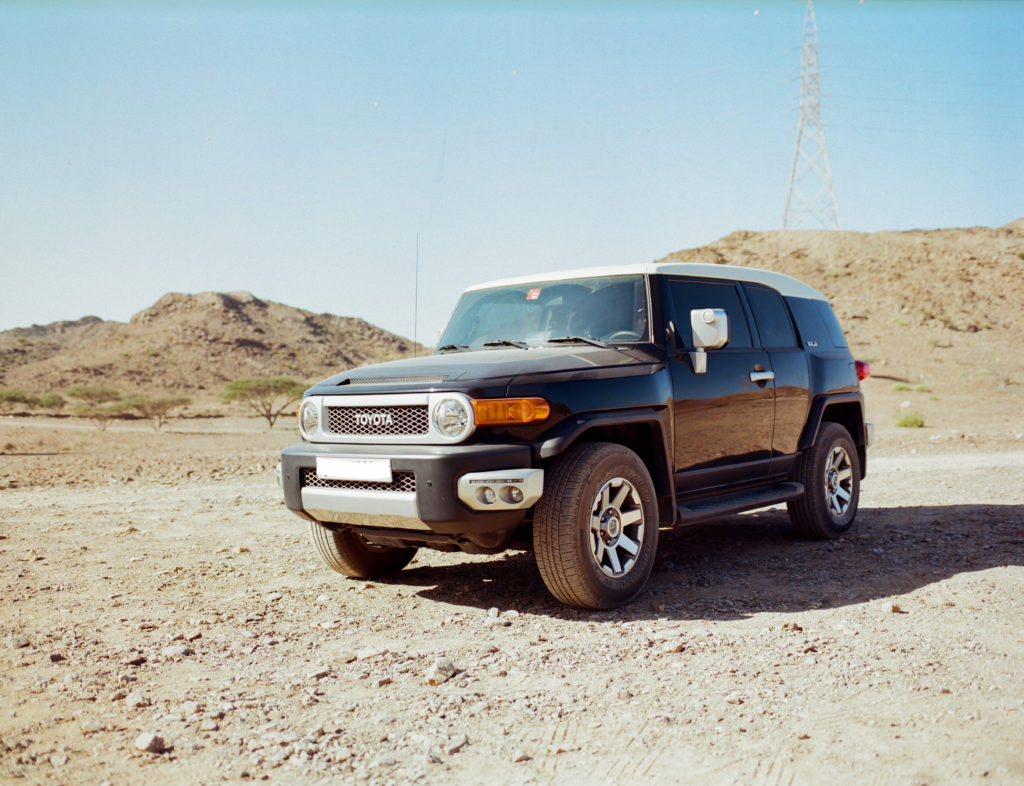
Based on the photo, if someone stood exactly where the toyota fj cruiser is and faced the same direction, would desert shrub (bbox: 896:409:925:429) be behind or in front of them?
behind

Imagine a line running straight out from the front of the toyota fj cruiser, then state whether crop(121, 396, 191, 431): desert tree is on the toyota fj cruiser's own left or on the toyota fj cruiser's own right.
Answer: on the toyota fj cruiser's own right

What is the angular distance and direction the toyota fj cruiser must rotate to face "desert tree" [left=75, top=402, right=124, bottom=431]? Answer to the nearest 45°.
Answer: approximately 90° to its right

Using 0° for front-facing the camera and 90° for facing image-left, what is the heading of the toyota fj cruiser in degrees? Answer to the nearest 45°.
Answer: approximately 45°

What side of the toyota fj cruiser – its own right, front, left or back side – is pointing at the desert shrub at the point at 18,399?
right

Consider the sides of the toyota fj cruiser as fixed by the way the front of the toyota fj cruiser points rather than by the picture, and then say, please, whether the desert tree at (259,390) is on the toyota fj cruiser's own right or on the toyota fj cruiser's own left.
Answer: on the toyota fj cruiser's own right

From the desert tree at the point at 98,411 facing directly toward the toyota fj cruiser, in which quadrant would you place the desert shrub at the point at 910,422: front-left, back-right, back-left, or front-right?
front-left

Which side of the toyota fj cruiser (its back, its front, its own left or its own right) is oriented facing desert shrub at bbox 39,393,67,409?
right

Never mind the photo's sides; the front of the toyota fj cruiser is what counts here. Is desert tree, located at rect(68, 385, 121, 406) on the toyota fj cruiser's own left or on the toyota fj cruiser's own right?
on the toyota fj cruiser's own right
